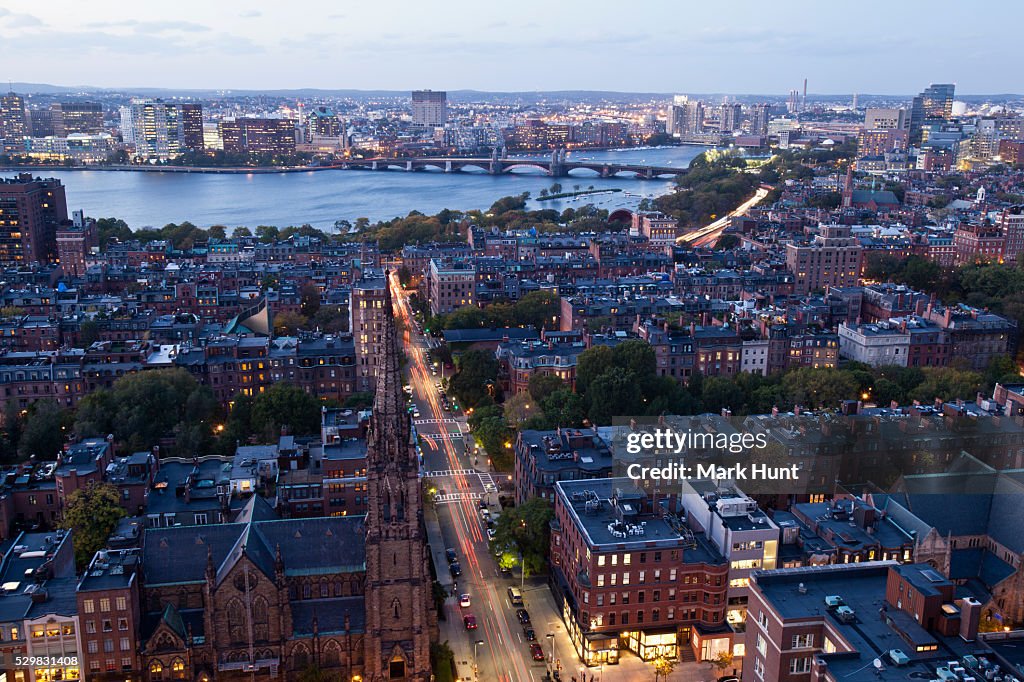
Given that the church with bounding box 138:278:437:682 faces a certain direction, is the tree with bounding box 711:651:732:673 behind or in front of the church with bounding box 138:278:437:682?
in front

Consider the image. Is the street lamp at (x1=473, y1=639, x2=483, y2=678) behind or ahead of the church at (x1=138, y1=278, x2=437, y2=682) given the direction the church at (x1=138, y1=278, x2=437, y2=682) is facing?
ahead

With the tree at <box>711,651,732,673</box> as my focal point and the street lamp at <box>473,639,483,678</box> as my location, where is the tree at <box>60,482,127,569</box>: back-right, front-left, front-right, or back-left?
back-left
